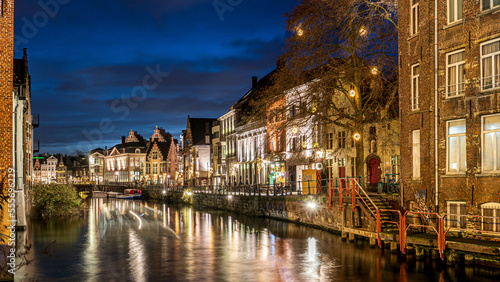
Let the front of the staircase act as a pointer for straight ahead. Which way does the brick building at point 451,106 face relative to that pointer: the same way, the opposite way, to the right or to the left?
to the right

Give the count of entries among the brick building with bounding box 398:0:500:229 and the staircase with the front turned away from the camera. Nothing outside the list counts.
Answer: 0

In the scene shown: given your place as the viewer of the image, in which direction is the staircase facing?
facing the viewer and to the right of the viewer

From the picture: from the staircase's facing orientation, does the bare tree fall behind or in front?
behind

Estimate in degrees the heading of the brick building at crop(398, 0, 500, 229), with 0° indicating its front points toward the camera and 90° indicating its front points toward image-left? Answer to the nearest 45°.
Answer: approximately 45°
